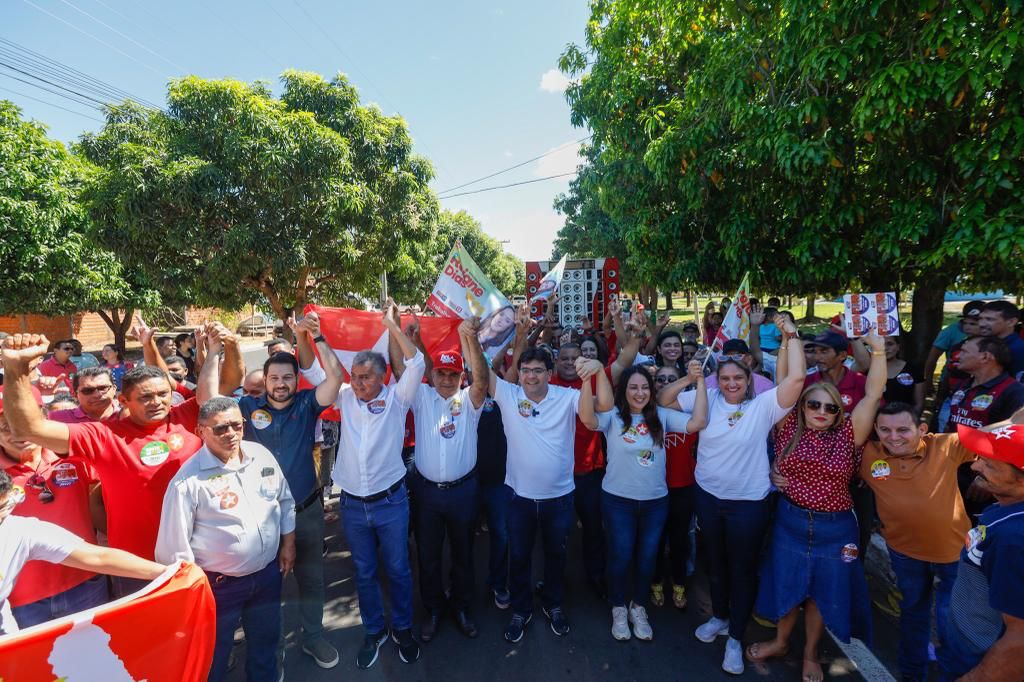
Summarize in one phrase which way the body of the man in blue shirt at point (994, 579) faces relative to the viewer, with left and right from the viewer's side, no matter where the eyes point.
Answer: facing to the left of the viewer

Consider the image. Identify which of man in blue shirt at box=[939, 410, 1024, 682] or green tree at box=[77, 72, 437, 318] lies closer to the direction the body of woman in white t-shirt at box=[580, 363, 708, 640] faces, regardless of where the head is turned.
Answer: the man in blue shirt

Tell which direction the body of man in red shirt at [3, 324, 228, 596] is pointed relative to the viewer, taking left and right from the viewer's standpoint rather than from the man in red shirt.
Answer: facing the viewer and to the right of the viewer

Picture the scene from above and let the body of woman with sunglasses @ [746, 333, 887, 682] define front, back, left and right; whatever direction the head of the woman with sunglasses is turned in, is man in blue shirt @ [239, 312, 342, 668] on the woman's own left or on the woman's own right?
on the woman's own right

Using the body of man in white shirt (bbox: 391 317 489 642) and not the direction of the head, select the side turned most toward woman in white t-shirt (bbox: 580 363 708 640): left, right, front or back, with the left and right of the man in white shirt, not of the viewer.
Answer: left

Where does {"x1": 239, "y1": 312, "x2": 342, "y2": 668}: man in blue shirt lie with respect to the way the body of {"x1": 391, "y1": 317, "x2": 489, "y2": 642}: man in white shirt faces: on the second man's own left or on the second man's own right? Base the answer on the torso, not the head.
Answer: on the second man's own right

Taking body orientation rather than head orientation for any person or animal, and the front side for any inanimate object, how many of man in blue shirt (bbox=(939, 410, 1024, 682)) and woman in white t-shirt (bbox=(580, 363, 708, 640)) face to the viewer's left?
1

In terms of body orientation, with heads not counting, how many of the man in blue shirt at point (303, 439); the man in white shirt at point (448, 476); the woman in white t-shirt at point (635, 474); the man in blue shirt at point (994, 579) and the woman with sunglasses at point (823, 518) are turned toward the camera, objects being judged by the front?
4

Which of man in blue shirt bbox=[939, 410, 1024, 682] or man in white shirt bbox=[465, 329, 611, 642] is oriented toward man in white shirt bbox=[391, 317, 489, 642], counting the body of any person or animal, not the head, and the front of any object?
the man in blue shirt

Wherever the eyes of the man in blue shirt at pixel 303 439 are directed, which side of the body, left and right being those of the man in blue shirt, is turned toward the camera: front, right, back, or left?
front
